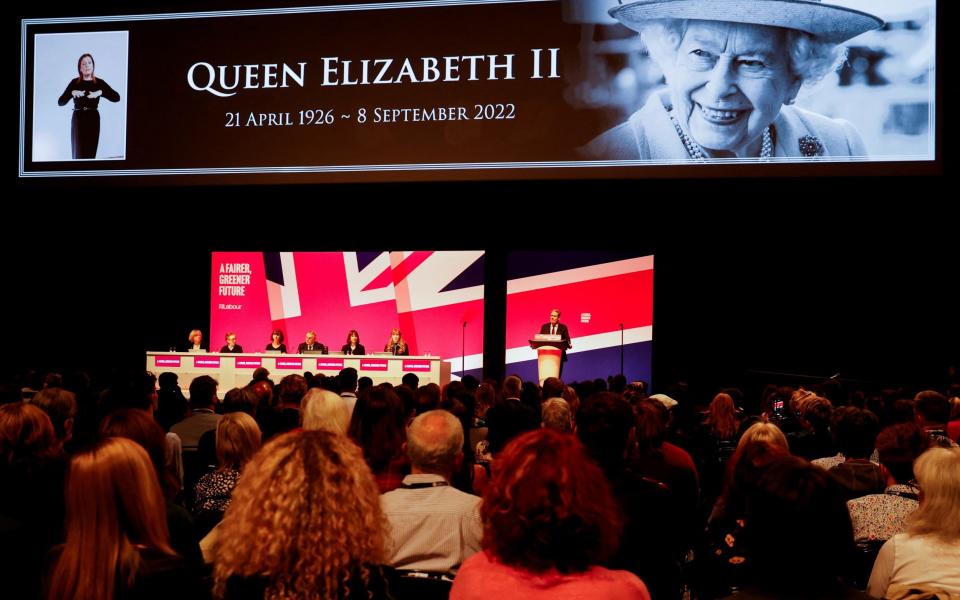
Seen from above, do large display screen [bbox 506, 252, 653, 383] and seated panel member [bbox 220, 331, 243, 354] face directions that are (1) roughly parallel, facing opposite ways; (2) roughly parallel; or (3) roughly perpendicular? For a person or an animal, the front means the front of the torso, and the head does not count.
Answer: roughly parallel

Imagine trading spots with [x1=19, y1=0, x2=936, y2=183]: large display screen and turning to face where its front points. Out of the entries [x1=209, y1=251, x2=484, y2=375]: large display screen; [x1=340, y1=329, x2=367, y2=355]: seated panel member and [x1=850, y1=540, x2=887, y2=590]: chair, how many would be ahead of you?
1

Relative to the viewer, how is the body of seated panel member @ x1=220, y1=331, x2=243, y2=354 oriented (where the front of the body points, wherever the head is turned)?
toward the camera

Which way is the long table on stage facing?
toward the camera

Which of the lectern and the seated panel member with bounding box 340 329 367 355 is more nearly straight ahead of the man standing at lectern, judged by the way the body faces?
the lectern

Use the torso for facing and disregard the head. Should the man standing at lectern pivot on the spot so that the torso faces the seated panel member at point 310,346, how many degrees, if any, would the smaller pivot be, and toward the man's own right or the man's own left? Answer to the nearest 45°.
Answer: approximately 90° to the man's own right

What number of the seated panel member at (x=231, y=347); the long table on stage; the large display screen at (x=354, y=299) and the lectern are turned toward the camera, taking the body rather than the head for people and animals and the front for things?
4

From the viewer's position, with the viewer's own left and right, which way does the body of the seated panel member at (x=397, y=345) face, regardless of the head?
facing the viewer

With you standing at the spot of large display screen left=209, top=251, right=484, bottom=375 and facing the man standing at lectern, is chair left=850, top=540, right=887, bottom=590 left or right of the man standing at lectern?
right

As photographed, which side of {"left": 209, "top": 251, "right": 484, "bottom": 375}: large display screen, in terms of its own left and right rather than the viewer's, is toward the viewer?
front

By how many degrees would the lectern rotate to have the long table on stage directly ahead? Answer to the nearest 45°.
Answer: approximately 90° to its right

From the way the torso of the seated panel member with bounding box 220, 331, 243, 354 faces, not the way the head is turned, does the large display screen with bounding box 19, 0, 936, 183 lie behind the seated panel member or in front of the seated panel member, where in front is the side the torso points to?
in front

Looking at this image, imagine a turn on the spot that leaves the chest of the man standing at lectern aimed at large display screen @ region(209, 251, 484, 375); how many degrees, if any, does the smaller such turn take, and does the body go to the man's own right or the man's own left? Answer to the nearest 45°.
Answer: approximately 135° to the man's own right

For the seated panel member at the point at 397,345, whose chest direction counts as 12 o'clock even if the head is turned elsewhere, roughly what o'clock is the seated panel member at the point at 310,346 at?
the seated panel member at the point at 310,346 is roughly at 3 o'clock from the seated panel member at the point at 397,345.

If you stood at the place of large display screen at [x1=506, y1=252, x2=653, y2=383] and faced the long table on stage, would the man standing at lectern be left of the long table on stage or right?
left
